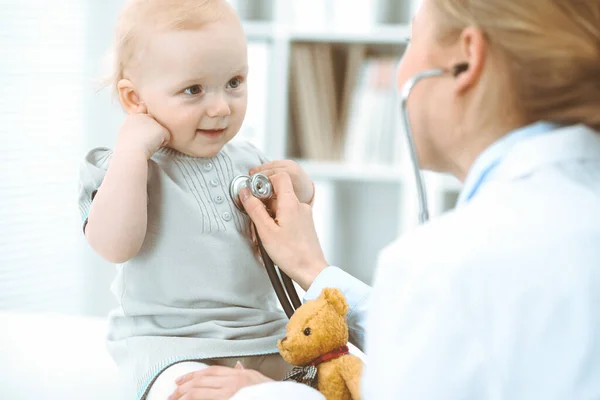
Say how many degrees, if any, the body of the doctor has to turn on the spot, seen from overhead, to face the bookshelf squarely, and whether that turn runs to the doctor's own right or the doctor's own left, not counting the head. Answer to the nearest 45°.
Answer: approximately 45° to the doctor's own right

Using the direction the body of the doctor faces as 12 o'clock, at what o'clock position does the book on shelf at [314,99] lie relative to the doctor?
The book on shelf is roughly at 1 o'clock from the doctor.

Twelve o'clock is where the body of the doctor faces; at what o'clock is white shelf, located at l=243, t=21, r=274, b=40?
The white shelf is roughly at 1 o'clock from the doctor.

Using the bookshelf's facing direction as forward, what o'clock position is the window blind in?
The window blind is roughly at 2 o'clock from the bookshelf.

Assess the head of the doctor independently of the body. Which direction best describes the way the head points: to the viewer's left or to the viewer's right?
to the viewer's left

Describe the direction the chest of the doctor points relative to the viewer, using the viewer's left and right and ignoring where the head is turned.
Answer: facing away from the viewer and to the left of the viewer
